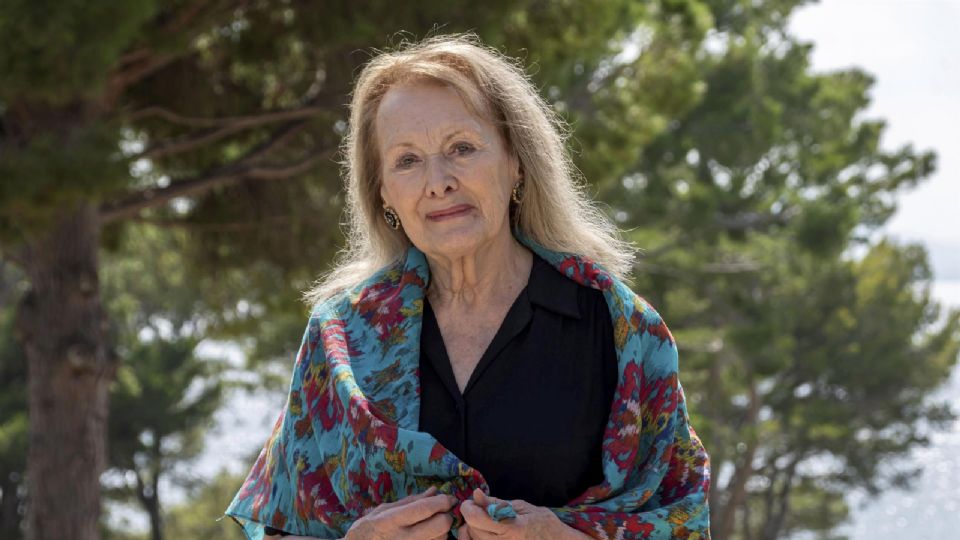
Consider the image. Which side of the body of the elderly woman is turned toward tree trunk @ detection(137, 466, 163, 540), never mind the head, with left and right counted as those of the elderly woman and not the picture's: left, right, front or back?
back

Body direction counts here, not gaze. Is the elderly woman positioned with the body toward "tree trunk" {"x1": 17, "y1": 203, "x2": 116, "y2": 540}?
no

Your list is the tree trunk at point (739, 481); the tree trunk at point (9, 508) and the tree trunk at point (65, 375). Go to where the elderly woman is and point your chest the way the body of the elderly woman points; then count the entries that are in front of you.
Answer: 0

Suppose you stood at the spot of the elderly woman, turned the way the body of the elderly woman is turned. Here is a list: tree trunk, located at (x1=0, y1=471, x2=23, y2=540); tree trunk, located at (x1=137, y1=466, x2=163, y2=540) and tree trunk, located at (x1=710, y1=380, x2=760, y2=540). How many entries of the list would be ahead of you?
0

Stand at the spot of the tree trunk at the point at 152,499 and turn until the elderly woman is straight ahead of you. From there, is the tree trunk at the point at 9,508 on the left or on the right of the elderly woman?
right

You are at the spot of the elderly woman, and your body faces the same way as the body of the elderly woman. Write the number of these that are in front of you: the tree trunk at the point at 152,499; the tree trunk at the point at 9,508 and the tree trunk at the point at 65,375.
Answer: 0

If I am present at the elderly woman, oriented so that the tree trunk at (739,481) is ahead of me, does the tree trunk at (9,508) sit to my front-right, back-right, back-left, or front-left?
front-left

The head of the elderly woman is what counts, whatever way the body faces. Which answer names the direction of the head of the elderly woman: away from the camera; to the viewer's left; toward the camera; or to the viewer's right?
toward the camera

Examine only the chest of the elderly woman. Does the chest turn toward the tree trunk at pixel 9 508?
no

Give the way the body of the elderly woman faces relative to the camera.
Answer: toward the camera
